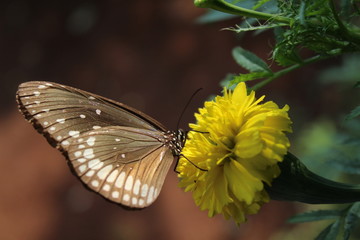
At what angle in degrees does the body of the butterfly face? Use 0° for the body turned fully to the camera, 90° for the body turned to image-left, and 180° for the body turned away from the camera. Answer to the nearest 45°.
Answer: approximately 270°
